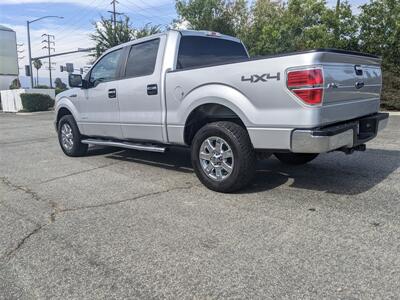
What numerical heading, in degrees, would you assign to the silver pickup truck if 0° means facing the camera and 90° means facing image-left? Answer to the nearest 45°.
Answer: approximately 135°

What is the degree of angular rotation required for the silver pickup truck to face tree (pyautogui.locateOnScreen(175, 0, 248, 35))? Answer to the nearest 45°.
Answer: approximately 45° to its right

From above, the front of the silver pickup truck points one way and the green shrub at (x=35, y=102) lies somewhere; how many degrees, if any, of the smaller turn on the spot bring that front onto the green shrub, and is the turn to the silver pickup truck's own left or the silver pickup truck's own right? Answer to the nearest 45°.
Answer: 0° — it already faces it

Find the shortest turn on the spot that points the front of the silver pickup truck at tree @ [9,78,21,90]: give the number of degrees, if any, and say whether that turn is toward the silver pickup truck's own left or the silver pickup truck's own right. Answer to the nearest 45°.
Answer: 0° — it already faces it

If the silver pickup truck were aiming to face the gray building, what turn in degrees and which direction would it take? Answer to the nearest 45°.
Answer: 0° — it already faces it
